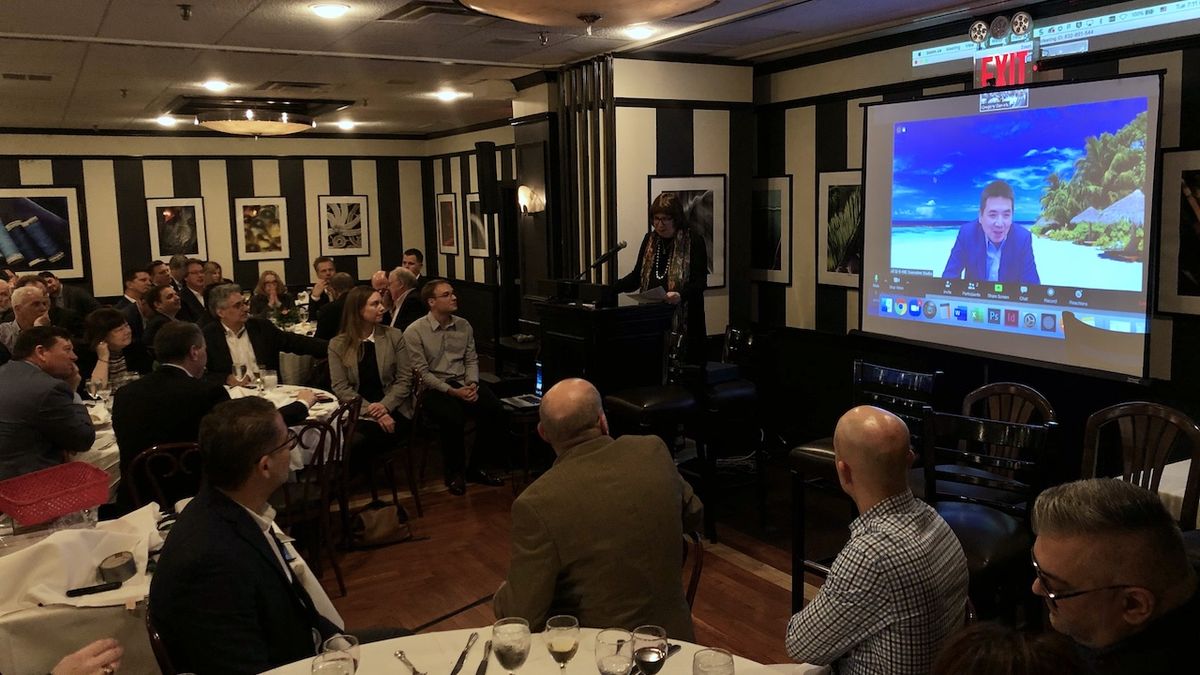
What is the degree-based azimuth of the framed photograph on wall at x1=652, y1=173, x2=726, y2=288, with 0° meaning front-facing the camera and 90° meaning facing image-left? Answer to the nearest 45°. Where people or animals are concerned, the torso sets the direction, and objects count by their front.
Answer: approximately 0°

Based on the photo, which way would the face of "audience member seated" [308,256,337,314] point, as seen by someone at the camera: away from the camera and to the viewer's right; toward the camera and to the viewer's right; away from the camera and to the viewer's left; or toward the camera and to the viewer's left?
toward the camera and to the viewer's right

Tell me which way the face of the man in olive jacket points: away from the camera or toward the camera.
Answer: away from the camera

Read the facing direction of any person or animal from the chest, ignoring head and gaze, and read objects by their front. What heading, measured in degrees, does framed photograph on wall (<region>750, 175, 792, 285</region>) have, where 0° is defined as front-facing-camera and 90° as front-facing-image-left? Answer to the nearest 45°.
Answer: approximately 45°

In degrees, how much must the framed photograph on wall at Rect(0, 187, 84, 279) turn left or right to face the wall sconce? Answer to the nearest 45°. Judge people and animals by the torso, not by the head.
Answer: approximately 45° to its left

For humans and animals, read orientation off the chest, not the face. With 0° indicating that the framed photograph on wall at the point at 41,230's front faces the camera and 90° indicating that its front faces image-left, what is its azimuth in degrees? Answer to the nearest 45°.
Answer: approximately 0°

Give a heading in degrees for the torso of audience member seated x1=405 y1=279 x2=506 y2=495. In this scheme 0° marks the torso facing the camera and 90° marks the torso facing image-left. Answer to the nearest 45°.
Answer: approximately 315°

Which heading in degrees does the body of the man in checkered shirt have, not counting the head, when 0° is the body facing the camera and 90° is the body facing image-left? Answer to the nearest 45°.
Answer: approximately 135°

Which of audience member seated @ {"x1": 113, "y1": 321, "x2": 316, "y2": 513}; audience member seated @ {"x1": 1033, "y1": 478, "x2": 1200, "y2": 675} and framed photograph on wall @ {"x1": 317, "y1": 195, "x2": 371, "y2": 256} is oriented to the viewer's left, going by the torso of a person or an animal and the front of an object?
audience member seated @ {"x1": 1033, "y1": 478, "x2": 1200, "y2": 675}
